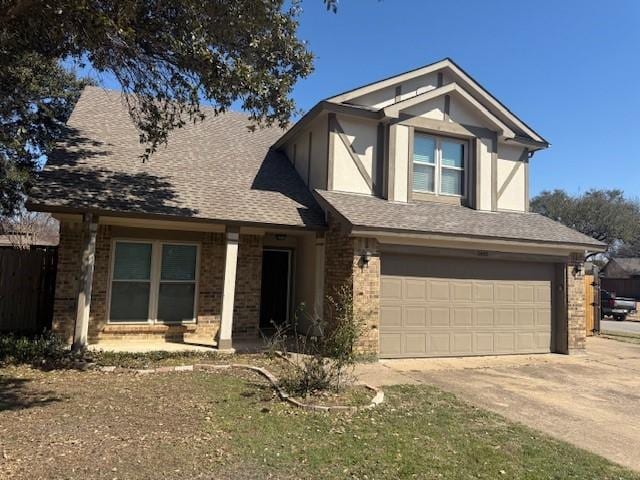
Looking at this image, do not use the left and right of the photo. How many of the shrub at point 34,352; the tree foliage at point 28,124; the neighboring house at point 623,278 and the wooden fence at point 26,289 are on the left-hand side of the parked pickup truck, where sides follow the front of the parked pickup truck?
1

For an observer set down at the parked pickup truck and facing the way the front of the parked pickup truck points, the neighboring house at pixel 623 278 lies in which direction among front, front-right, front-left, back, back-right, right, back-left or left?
right
